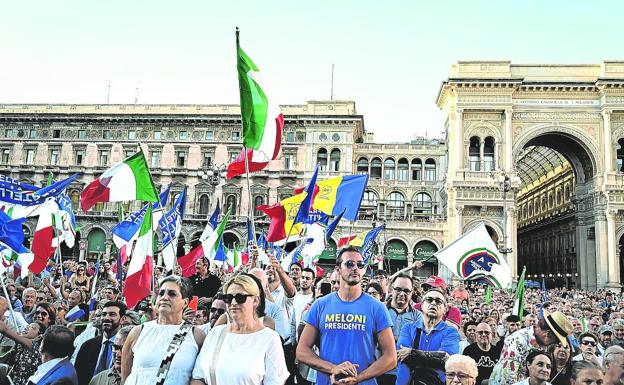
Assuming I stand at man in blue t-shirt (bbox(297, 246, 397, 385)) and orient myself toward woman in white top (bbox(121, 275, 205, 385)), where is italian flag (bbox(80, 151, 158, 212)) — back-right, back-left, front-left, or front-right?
front-right

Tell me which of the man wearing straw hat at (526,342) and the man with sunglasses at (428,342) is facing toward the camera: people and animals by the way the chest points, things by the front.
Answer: the man with sunglasses

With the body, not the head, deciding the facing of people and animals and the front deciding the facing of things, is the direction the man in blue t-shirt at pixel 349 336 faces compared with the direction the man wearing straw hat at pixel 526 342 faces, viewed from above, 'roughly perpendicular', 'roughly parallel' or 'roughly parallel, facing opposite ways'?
roughly perpendicular

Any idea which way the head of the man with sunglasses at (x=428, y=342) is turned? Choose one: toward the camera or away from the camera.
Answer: toward the camera

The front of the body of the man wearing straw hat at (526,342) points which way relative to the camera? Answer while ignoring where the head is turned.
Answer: to the viewer's right

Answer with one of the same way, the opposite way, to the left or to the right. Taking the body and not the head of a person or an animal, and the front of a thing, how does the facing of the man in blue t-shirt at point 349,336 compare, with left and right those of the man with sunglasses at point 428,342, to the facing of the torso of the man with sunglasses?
the same way

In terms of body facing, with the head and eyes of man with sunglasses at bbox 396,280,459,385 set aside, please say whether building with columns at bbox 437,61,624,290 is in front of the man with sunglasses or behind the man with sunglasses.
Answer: behind

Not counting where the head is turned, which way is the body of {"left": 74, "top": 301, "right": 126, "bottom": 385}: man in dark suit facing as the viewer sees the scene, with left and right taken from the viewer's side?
facing the viewer and to the right of the viewer

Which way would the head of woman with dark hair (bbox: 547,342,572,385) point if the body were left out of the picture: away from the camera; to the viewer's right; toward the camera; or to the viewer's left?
toward the camera

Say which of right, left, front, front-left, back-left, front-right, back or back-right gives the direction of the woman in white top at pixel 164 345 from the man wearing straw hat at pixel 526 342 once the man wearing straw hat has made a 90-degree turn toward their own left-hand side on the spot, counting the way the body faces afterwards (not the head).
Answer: back-left

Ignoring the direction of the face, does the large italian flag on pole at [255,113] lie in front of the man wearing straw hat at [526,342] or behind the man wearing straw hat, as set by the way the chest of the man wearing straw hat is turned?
behind

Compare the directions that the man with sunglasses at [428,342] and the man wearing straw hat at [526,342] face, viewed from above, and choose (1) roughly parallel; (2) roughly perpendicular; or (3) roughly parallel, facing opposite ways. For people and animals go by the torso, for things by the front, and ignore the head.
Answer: roughly perpendicular

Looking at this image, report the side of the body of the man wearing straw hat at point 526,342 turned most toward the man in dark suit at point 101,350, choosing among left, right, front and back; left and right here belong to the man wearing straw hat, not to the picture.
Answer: back

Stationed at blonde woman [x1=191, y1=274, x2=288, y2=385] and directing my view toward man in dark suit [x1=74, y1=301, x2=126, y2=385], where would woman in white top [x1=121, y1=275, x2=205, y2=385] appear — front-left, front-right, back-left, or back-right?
front-left

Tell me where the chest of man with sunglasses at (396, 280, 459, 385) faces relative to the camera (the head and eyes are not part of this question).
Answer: toward the camera

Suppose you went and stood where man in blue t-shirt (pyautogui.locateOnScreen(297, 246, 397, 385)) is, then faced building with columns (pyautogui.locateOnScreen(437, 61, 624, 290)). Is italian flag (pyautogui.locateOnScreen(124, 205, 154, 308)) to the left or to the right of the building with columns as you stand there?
left

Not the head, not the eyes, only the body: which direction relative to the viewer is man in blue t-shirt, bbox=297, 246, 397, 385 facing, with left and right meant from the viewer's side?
facing the viewer

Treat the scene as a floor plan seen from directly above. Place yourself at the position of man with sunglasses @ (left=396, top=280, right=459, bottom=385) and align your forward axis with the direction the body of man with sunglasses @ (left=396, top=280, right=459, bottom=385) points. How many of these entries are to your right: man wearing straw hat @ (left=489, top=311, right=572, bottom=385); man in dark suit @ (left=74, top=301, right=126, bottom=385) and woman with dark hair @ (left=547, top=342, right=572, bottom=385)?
1
